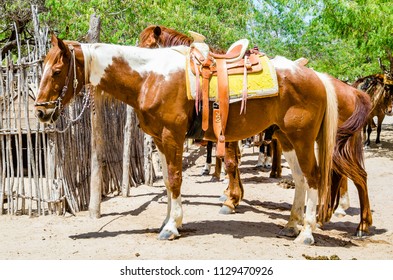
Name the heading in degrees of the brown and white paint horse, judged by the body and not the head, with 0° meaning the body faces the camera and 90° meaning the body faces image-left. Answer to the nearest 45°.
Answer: approximately 90°

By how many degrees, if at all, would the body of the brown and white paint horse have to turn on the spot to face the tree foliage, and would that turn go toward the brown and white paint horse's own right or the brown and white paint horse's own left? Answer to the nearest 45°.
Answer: approximately 90° to the brown and white paint horse's own right

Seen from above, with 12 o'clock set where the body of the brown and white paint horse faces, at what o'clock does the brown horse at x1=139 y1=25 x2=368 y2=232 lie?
The brown horse is roughly at 3 o'clock from the brown and white paint horse.

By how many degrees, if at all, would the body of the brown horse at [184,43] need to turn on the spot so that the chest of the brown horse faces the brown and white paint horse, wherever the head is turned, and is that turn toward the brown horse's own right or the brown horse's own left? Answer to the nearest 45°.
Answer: approximately 90° to the brown horse's own left

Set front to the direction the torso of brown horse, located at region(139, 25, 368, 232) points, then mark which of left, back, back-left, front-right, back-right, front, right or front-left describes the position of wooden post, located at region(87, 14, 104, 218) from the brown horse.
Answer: front-left

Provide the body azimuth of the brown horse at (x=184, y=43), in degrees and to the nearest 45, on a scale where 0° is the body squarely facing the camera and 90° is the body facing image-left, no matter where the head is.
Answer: approximately 90°

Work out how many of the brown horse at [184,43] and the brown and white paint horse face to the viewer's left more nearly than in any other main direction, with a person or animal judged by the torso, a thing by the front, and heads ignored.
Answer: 2
